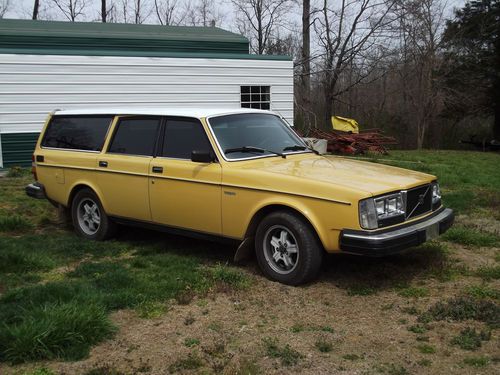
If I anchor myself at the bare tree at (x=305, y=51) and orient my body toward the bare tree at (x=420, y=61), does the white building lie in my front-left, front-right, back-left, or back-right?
back-right

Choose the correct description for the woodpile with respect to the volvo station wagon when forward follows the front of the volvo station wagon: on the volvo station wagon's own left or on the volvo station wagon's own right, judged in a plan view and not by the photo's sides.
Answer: on the volvo station wagon's own left

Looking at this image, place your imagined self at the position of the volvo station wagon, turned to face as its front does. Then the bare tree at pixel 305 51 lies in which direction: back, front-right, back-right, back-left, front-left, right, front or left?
back-left

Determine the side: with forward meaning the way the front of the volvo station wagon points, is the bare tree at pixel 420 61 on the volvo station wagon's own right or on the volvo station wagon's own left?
on the volvo station wagon's own left

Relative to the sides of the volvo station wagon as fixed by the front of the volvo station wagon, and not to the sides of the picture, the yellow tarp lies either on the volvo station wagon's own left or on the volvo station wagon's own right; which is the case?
on the volvo station wagon's own left

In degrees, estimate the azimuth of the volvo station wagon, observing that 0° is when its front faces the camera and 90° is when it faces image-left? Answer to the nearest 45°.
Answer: approximately 315°

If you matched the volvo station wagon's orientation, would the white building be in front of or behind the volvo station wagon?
behind

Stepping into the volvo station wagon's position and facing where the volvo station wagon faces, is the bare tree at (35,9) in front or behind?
behind
